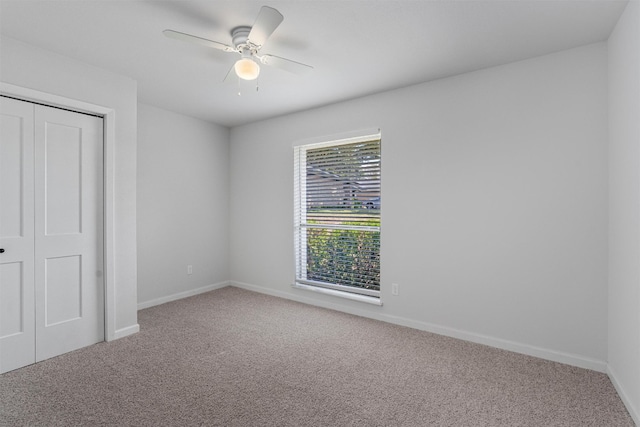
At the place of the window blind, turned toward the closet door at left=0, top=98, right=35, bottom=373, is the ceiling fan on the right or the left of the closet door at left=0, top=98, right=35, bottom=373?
left

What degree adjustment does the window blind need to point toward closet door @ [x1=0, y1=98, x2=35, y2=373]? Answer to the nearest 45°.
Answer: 0° — it already faces it

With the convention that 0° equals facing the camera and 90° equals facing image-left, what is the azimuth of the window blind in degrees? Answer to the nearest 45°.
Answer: approximately 45°
